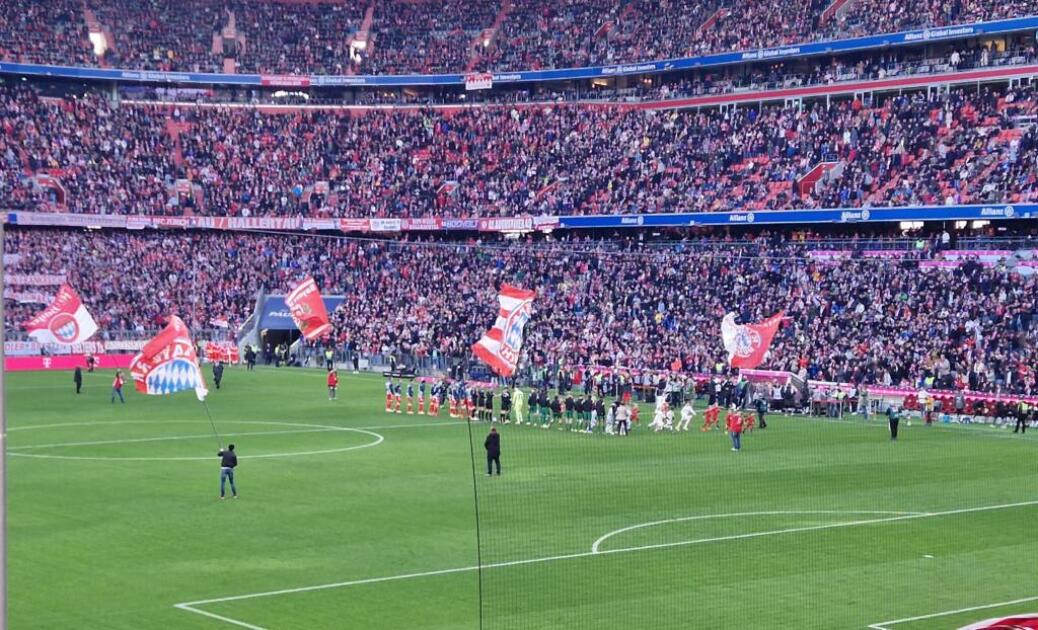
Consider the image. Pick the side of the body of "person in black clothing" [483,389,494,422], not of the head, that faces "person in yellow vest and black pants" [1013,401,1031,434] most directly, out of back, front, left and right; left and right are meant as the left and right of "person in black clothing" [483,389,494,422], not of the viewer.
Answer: right

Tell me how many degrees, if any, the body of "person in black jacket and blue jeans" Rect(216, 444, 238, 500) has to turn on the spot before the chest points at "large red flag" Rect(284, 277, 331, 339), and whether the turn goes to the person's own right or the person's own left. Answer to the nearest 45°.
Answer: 0° — they already face it

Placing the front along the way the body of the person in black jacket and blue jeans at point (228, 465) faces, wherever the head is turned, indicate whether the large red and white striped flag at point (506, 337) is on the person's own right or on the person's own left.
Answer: on the person's own right

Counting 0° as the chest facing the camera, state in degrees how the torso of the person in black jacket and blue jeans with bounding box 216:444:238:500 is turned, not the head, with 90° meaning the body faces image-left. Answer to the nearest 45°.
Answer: approximately 180°

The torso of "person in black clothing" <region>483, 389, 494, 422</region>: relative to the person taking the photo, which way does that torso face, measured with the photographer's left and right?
facing away from the viewer
